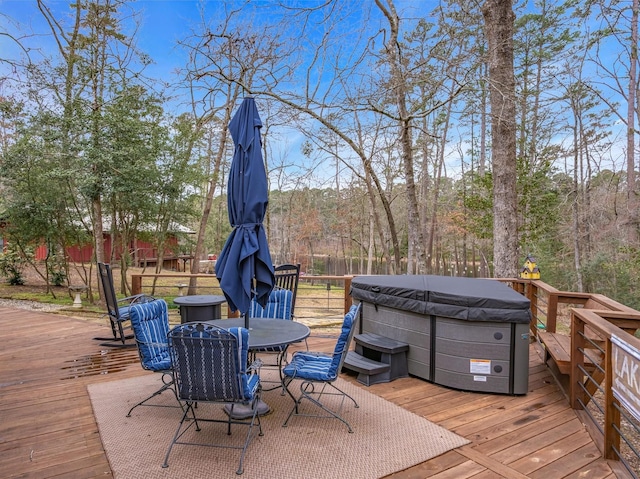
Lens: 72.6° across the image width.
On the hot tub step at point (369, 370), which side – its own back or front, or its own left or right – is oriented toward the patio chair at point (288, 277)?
right

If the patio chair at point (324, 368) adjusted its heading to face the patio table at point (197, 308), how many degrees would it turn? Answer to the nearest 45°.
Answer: approximately 45° to its right

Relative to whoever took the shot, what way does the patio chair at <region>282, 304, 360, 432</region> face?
facing to the left of the viewer

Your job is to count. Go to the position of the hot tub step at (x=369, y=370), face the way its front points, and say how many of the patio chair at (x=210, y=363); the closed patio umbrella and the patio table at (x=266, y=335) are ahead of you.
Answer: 3

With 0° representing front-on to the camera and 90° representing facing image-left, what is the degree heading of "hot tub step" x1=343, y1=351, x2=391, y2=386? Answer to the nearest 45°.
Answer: approximately 45°

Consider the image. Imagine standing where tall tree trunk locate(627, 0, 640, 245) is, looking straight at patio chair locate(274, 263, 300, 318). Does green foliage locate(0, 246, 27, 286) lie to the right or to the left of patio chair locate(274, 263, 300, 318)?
right

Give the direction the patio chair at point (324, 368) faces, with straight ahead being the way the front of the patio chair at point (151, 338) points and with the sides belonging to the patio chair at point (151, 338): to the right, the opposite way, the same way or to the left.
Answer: the opposite way

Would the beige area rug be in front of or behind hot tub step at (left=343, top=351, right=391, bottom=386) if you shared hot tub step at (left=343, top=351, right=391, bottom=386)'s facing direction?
in front

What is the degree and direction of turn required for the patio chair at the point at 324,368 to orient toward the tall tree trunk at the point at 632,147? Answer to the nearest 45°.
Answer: approximately 135° to its right

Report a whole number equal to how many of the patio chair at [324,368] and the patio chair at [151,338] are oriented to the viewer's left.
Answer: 1

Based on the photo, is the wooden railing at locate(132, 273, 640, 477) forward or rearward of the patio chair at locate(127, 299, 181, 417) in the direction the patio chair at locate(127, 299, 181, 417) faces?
forward

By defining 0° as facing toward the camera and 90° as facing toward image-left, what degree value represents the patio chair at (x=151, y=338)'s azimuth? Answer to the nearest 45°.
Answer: approximately 315°

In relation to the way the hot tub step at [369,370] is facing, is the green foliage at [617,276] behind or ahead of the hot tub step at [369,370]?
behind

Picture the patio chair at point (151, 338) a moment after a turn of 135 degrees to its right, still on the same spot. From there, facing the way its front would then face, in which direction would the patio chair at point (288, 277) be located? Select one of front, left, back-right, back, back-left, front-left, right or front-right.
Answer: back-right

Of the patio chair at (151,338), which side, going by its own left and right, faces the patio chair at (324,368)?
front
